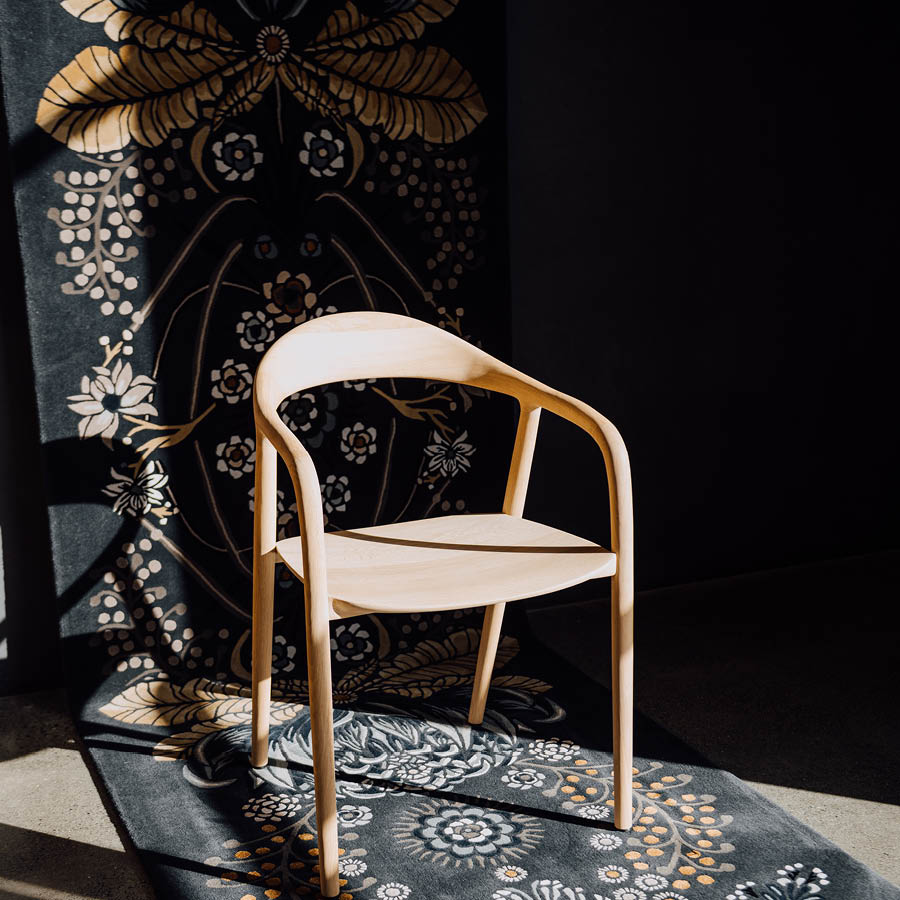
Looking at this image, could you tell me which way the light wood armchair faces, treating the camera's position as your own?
facing the viewer and to the right of the viewer
